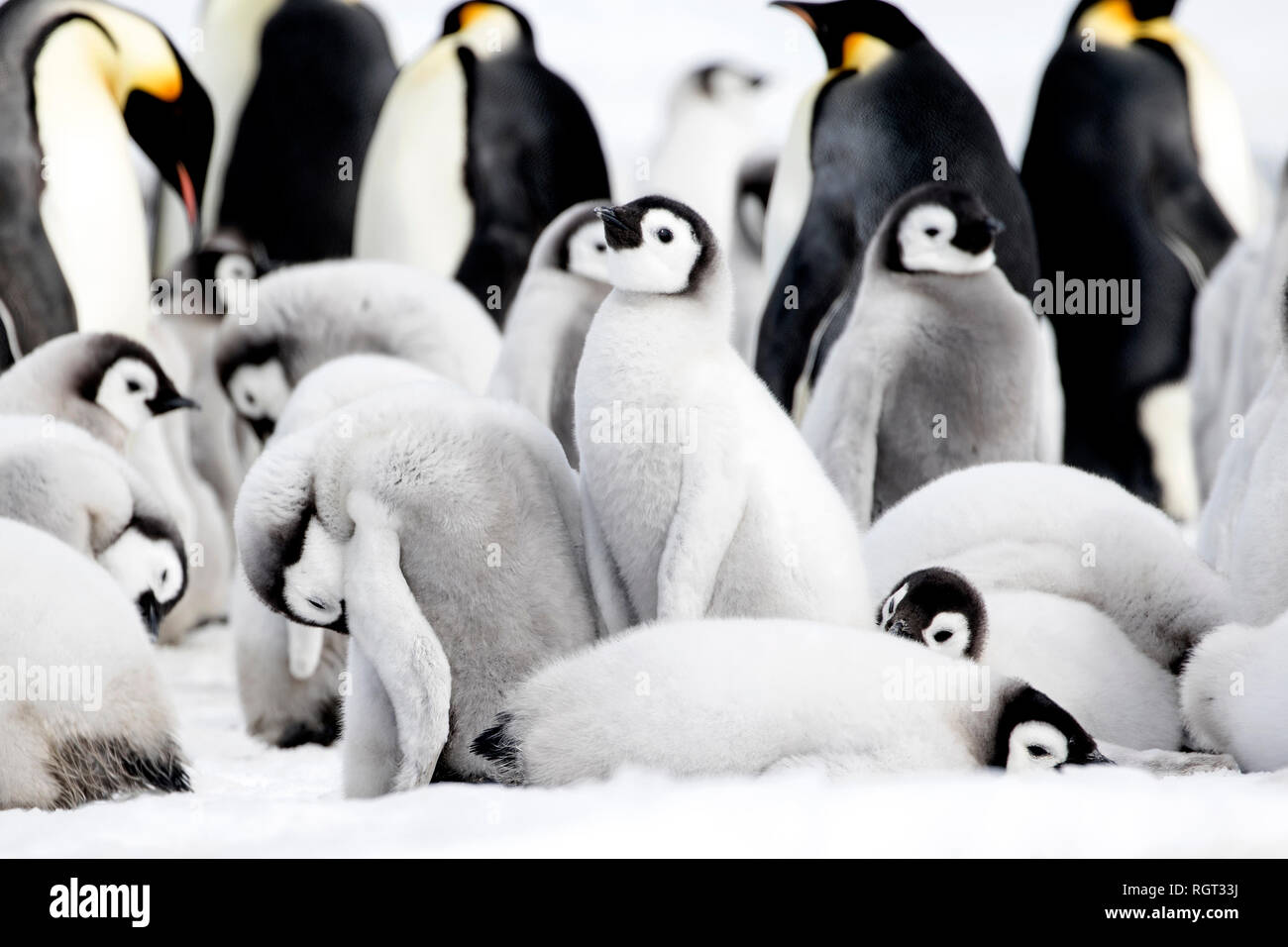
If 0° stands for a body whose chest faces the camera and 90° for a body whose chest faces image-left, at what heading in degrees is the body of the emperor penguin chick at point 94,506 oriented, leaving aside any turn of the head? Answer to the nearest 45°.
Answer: approximately 270°

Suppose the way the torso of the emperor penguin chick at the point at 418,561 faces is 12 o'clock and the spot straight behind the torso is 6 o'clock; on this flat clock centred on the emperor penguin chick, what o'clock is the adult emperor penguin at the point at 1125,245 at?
The adult emperor penguin is roughly at 4 o'clock from the emperor penguin chick.

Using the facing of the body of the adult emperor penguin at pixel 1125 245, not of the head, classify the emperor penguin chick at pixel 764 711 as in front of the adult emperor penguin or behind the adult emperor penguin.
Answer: behind

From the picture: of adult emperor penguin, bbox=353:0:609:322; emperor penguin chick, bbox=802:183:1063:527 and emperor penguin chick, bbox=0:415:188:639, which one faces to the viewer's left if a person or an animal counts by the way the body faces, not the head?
the adult emperor penguin

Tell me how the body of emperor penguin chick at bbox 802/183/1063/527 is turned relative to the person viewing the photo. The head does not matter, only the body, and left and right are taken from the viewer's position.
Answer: facing the viewer and to the right of the viewer

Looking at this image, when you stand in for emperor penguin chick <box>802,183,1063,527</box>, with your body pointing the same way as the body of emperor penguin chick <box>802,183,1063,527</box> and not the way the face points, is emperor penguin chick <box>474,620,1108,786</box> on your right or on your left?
on your right

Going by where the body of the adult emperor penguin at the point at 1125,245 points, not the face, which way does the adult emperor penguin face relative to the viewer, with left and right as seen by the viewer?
facing away from the viewer and to the right of the viewer

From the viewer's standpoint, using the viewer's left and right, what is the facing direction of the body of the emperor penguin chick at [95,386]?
facing to the right of the viewer

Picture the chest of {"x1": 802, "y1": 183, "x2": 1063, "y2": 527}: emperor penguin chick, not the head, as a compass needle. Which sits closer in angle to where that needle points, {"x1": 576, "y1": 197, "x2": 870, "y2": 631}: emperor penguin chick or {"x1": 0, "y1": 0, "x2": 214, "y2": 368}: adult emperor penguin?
the emperor penguin chick

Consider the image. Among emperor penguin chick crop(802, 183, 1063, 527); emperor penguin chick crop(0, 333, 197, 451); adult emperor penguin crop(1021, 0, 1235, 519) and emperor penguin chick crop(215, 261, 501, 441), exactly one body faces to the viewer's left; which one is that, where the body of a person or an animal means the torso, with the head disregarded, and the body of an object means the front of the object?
emperor penguin chick crop(215, 261, 501, 441)

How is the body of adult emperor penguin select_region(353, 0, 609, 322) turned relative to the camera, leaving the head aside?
to the viewer's left
